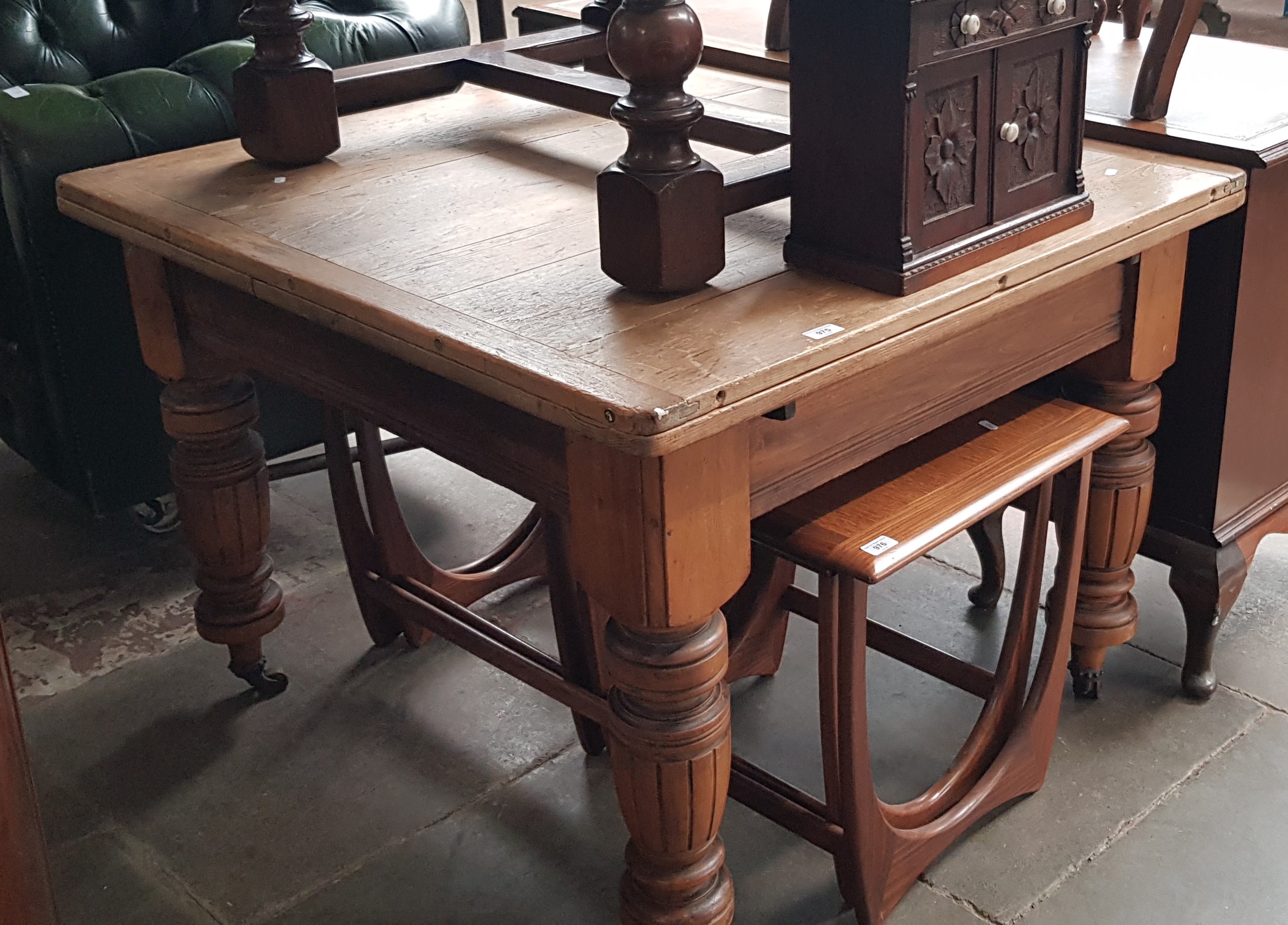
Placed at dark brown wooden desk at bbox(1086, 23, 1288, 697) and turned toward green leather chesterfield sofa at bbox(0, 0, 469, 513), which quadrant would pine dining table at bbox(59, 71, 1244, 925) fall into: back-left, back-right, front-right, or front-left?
front-left

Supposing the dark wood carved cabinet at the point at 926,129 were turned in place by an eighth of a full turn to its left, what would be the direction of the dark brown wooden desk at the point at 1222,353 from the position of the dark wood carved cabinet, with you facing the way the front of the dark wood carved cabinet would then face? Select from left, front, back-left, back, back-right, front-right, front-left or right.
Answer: front-left

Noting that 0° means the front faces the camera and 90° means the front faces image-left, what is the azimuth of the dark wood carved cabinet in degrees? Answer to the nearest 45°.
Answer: approximately 315°

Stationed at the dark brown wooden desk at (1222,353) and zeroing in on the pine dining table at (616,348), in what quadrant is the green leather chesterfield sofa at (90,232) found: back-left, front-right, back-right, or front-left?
front-right

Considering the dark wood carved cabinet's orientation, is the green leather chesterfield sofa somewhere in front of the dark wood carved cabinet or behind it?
behind

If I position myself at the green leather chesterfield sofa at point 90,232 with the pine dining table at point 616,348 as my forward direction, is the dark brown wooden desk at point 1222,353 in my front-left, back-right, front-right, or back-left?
front-left
